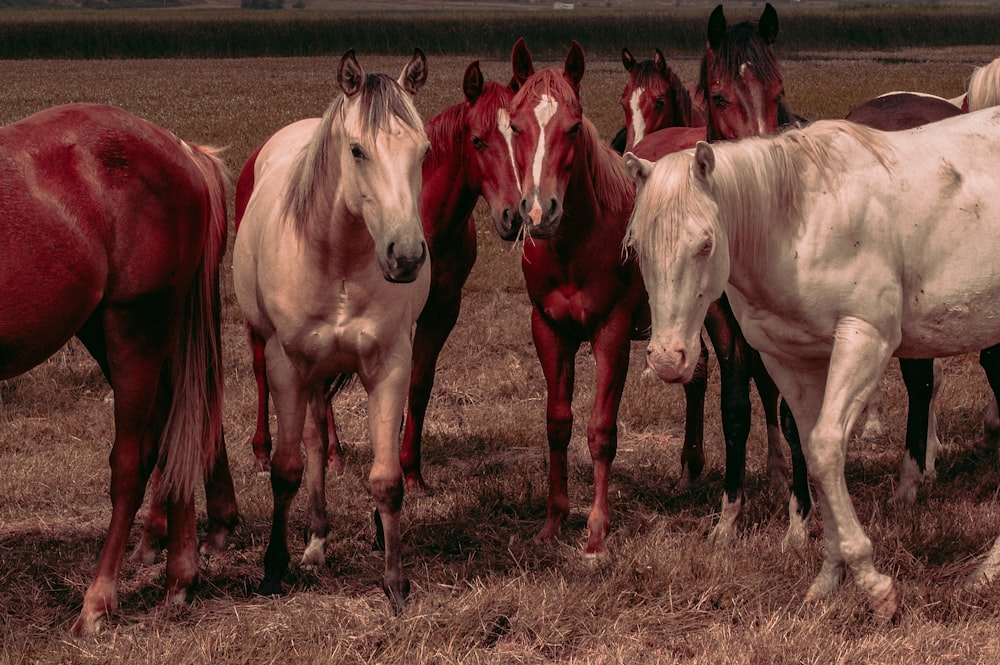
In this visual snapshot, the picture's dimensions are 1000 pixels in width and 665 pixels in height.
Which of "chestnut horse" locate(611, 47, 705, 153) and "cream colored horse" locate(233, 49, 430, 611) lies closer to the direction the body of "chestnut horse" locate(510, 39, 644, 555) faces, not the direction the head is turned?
the cream colored horse

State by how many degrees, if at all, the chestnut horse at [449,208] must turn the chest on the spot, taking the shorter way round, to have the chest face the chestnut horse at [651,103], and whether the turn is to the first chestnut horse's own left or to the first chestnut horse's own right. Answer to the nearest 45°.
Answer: approximately 90° to the first chestnut horse's own left

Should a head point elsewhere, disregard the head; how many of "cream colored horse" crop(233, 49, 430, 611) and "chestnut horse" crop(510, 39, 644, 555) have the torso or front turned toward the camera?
2

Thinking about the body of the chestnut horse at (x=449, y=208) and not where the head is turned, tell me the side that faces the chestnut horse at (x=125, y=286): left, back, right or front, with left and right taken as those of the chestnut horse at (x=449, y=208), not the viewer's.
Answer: right

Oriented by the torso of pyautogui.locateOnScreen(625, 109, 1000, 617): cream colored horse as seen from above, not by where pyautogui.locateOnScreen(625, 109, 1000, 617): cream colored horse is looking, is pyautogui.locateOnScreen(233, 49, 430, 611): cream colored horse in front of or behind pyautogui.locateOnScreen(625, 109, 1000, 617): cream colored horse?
in front

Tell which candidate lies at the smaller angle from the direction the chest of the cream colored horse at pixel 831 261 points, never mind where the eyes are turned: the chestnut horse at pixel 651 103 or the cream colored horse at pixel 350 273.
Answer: the cream colored horse

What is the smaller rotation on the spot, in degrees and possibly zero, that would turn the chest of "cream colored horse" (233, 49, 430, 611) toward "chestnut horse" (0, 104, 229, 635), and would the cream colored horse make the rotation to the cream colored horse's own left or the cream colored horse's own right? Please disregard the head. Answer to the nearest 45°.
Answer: approximately 90° to the cream colored horse's own right

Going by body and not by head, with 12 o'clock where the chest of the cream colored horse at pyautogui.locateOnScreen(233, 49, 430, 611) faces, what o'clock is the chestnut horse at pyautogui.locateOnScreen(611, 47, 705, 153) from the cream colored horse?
The chestnut horse is roughly at 7 o'clock from the cream colored horse.

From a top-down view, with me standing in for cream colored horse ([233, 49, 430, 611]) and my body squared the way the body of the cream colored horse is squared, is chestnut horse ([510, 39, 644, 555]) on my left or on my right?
on my left

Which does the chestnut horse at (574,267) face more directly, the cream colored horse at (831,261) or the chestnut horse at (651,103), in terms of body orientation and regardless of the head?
the cream colored horse
